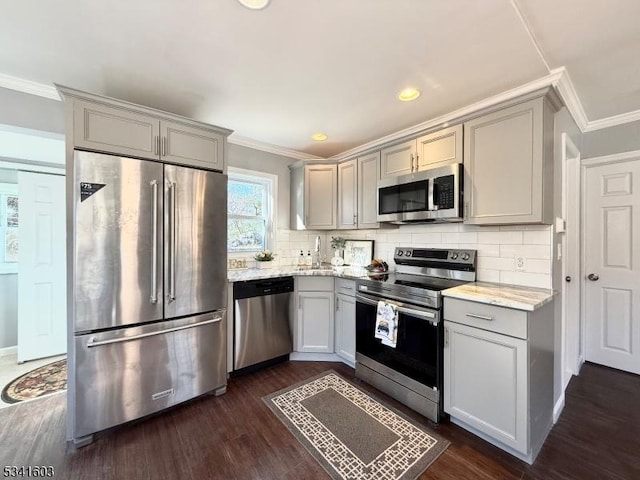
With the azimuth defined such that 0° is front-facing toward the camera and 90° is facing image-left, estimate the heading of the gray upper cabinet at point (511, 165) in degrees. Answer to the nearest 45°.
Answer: approximately 45°

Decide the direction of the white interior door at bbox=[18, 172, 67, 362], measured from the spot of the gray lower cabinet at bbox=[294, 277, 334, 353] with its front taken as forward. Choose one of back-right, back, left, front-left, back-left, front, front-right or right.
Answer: right

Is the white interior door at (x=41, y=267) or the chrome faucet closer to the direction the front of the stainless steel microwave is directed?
the white interior door

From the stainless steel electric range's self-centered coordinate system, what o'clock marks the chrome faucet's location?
The chrome faucet is roughly at 3 o'clock from the stainless steel electric range.

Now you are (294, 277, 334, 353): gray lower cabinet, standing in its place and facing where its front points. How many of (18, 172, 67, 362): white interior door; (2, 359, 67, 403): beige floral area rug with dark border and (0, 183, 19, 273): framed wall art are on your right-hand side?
3

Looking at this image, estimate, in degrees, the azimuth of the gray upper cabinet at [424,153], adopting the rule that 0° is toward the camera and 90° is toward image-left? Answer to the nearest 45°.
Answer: approximately 45°

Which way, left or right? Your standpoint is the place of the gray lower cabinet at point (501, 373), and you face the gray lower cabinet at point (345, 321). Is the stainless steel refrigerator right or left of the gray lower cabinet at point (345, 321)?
left

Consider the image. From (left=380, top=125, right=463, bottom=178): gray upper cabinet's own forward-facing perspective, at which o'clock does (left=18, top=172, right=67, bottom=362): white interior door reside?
The white interior door is roughly at 1 o'clock from the gray upper cabinet.

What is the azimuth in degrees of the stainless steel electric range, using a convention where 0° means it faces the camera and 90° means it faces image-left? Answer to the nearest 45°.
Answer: approximately 45°
